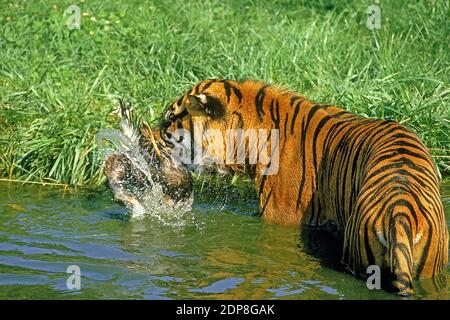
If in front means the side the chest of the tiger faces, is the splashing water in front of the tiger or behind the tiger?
in front

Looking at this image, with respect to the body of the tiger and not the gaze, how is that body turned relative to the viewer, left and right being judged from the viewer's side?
facing away from the viewer and to the left of the viewer
